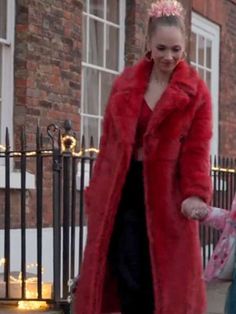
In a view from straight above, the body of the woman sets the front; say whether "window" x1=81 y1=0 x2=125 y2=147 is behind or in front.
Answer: behind

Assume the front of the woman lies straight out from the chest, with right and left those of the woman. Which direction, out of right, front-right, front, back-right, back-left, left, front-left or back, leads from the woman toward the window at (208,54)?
back

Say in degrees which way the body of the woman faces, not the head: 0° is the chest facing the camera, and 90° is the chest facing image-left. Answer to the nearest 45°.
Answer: approximately 0°

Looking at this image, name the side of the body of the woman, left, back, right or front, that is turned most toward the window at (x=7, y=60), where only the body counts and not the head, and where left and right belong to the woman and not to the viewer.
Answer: back
